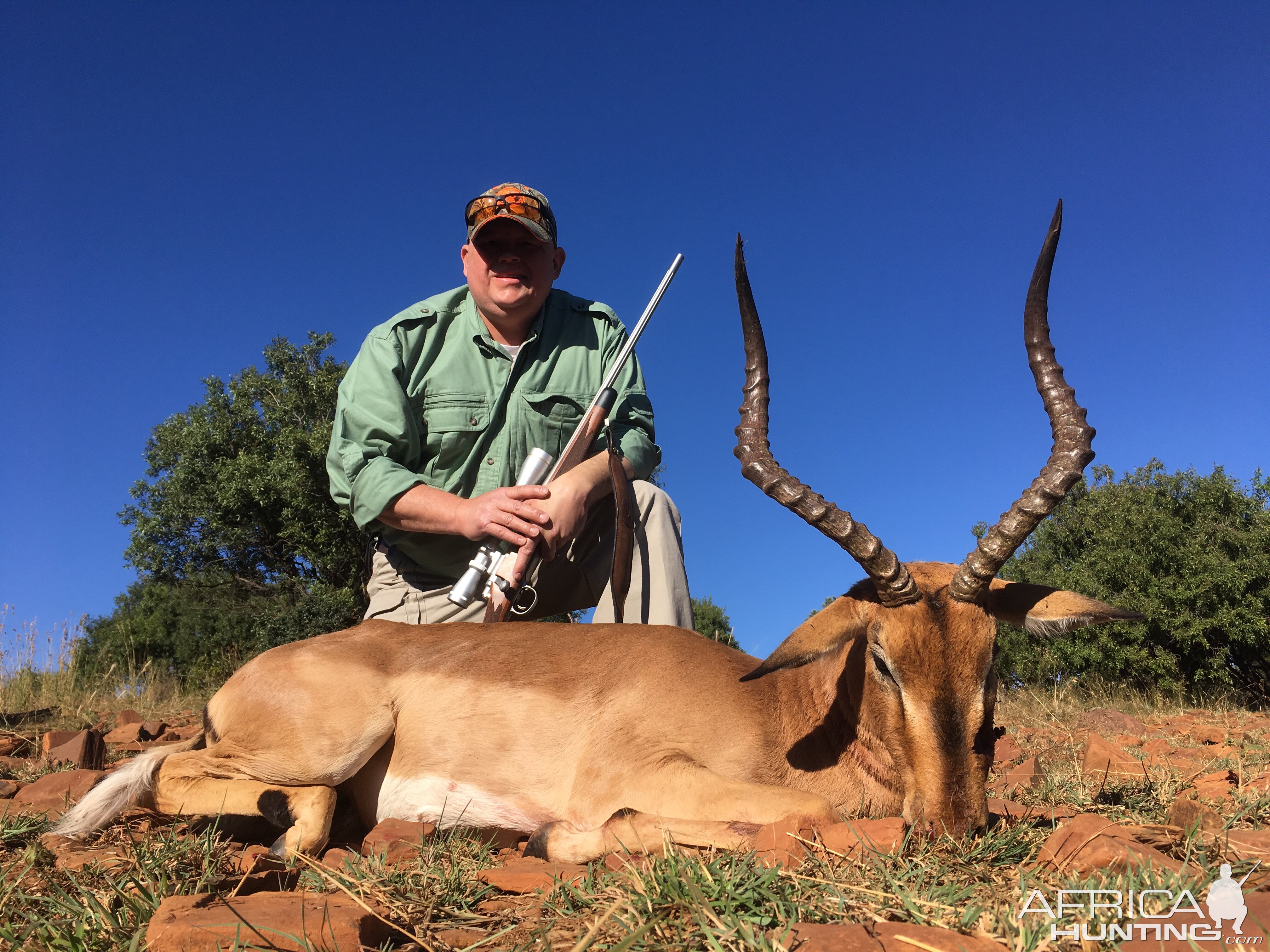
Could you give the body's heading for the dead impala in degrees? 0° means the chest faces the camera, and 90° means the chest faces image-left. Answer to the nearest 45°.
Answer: approximately 270°

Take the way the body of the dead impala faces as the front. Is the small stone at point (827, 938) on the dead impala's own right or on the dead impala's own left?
on the dead impala's own right

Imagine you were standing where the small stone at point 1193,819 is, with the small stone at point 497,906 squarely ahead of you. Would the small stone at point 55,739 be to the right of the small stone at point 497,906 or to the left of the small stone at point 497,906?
right

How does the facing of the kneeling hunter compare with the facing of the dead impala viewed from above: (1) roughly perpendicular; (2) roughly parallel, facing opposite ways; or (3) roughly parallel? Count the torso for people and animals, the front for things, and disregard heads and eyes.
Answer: roughly perpendicular

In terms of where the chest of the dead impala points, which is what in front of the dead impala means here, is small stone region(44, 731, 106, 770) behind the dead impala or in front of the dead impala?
behind

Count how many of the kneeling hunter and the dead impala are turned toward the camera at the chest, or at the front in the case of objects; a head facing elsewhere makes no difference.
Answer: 1

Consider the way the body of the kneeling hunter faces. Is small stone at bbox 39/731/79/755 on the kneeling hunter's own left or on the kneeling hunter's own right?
on the kneeling hunter's own right

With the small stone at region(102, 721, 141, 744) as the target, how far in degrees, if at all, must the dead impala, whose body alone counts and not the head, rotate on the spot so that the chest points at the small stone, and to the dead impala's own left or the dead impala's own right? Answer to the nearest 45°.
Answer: approximately 135° to the dead impala's own left

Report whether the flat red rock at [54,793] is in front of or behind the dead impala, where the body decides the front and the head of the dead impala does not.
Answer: behind
